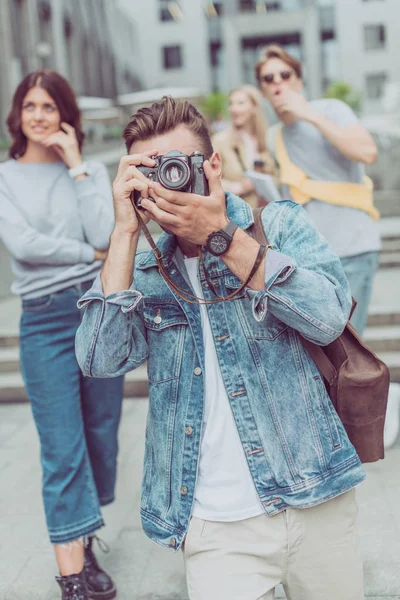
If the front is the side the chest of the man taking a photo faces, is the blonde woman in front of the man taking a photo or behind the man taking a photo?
behind

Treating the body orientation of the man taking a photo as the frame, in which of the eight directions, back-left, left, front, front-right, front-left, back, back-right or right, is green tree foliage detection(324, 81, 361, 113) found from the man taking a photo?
back

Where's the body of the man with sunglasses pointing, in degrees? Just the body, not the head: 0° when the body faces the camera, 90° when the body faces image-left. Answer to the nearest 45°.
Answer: approximately 45°

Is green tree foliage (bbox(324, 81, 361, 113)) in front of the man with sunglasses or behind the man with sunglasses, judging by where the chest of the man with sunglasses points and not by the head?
behind
